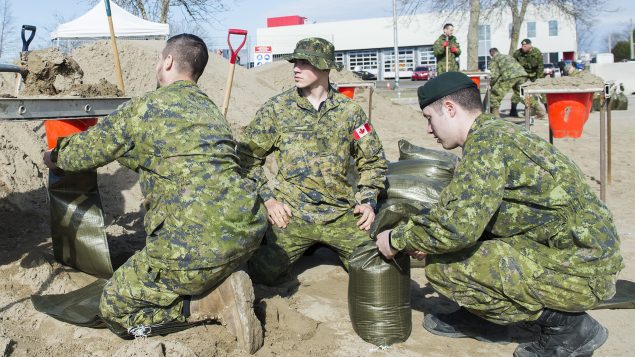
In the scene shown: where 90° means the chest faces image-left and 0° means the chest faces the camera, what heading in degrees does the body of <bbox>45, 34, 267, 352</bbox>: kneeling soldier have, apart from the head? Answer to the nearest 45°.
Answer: approximately 135°

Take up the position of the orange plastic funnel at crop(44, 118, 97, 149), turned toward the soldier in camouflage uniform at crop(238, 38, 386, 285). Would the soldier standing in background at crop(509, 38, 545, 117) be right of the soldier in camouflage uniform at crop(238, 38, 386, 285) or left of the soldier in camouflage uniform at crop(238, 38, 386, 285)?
left

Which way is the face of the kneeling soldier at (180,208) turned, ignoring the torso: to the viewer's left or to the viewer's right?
to the viewer's left

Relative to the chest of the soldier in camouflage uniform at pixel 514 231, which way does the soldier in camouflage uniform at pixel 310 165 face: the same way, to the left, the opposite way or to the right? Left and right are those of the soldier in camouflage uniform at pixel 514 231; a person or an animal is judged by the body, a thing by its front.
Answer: to the left

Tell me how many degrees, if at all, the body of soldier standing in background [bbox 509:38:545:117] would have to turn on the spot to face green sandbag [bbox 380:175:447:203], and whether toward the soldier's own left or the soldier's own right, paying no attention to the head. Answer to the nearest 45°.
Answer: approximately 45° to the soldier's own left

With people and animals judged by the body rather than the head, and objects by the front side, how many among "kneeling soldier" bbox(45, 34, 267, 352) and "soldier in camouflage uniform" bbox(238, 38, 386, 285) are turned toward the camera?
1

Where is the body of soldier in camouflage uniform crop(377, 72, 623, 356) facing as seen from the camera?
to the viewer's left

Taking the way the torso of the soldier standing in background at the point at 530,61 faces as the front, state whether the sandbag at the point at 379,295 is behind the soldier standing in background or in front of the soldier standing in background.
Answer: in front

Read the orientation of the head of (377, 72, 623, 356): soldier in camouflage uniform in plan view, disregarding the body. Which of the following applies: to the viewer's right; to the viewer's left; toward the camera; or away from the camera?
to the viewer's left

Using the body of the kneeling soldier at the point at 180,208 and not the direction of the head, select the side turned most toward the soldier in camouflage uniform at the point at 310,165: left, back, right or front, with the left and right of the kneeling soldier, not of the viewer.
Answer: right

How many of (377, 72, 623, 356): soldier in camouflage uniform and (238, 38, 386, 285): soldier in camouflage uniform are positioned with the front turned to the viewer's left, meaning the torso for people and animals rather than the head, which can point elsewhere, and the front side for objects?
1
